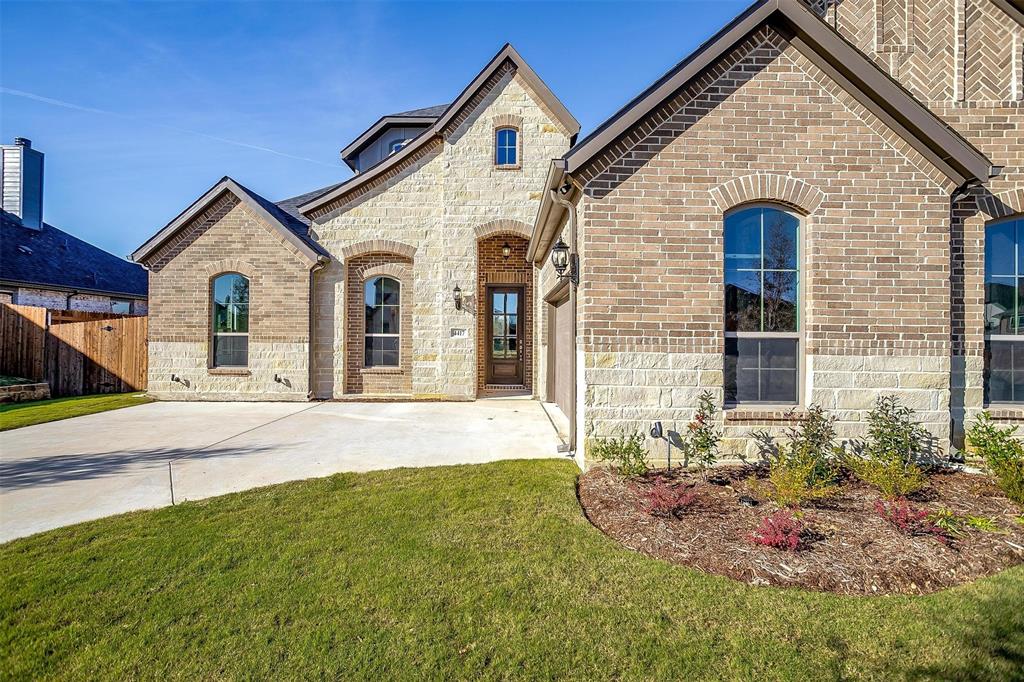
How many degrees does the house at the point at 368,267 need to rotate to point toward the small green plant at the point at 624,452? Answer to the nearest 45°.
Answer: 0° — it already faces it

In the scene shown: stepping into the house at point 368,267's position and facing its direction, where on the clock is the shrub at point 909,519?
The shrub is roughly at 11 o'clock from the house.

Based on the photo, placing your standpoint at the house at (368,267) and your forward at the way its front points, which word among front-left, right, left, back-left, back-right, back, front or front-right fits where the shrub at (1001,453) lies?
front-left

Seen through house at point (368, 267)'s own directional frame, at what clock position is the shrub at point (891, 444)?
The shrub is roughly at 11 o'clock from the house.

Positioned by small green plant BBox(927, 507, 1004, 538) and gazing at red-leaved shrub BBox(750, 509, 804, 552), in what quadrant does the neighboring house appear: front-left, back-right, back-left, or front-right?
front-right

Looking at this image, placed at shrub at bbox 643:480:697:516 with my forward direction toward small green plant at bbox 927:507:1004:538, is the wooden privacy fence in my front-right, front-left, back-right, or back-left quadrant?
back-left

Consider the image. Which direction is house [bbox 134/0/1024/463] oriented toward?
toward the camera

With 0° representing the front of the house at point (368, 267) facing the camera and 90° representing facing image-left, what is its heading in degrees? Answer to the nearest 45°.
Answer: approximately 0°
